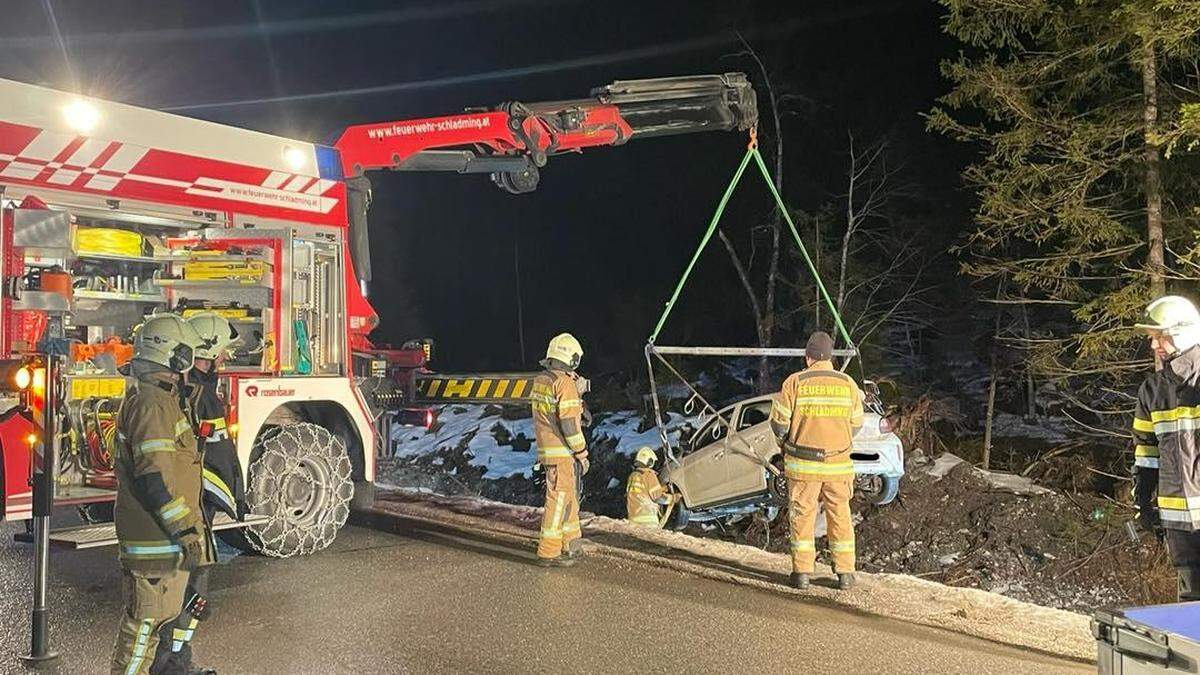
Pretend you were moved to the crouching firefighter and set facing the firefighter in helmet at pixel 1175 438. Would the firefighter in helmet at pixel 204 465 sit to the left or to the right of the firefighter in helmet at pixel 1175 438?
right

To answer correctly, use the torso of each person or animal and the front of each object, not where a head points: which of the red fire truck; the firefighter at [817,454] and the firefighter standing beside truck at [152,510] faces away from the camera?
the firefighter

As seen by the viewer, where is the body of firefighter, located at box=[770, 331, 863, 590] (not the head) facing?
away from the camera

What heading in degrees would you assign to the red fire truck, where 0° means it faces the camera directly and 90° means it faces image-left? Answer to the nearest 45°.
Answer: approximately 45°

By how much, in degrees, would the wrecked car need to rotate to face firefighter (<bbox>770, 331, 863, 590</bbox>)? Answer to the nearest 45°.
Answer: approximately 135° to its left

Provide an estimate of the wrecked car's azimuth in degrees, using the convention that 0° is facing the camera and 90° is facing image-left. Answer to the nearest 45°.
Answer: approximately 135°

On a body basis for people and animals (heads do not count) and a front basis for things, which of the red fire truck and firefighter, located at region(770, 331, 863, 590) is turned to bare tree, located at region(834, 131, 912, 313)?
the firefighter
